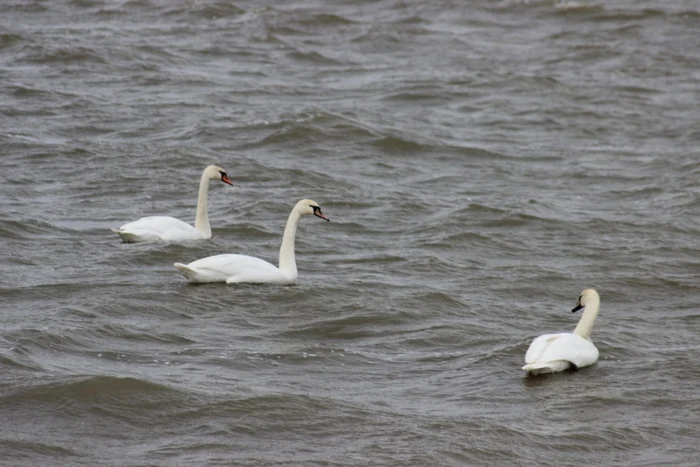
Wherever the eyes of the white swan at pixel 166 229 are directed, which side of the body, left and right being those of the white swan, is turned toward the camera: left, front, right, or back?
right

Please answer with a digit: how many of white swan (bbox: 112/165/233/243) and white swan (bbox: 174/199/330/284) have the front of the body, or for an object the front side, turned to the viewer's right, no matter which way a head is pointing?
2

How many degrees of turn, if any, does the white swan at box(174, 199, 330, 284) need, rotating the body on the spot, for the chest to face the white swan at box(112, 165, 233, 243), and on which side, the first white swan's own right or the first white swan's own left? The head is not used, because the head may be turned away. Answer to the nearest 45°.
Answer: approximately 135° to the first white swan's own left

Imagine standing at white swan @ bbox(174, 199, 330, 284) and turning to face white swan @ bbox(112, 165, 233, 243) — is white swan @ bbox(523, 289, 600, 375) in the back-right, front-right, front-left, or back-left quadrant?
back-right

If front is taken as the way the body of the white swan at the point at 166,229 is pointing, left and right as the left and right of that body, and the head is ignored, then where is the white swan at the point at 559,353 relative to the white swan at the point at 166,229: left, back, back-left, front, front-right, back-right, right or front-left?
front-right

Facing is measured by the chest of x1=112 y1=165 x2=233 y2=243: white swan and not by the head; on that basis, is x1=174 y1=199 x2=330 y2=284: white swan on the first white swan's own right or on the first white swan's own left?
on the first white swan's own right

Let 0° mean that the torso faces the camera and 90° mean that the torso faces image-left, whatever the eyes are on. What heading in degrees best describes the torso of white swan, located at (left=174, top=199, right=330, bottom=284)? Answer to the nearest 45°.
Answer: approximately 270°

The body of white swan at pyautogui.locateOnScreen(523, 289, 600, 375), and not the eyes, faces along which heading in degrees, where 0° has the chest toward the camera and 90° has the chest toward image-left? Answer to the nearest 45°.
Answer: approximately 225°

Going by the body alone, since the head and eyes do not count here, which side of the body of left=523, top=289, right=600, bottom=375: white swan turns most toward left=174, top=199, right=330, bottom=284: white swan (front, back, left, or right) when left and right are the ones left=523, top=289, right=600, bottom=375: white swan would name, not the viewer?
left
